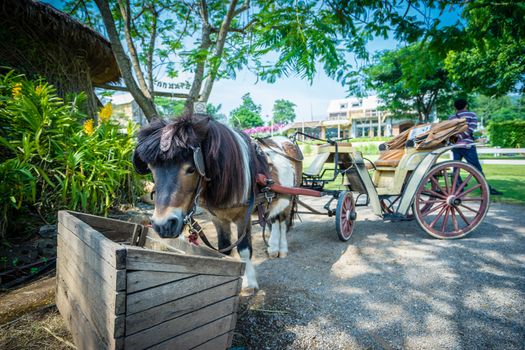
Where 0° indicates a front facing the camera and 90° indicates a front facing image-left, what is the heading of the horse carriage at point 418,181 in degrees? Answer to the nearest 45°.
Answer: approximately 90°

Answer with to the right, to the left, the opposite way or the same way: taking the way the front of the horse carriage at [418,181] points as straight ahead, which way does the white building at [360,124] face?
to the left

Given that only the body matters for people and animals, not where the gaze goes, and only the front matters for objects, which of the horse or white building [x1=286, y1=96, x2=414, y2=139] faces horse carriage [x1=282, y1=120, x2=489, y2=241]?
the white building

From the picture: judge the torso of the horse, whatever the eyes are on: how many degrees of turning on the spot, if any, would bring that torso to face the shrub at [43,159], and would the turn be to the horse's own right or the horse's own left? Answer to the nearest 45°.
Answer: approximately 90° to the horse's own right

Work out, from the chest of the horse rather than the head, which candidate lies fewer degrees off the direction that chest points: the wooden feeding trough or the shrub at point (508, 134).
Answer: the wooden feeding trough

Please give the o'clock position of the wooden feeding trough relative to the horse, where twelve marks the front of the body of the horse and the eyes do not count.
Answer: The wooden feeding trough is roughly at 11 o'clock from the horse.
